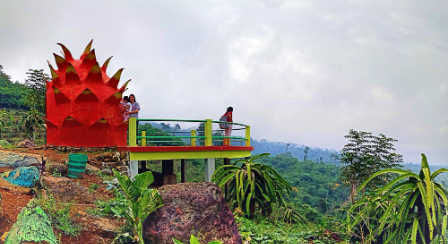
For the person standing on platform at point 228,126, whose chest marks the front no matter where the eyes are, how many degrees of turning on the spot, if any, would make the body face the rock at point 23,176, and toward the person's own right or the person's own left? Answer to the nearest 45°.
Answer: approximately 135° to the person's own right

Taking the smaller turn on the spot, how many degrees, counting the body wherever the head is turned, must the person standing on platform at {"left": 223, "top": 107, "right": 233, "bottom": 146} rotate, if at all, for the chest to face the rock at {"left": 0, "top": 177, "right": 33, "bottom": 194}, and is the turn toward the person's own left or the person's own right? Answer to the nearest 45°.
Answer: approximately 135° to the person's own right

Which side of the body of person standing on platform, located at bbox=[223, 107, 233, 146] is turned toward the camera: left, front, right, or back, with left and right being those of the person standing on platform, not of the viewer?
right

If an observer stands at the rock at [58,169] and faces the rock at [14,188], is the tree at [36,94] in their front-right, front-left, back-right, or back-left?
back-right

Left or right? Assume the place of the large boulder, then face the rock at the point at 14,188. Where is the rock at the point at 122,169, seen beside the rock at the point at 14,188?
right

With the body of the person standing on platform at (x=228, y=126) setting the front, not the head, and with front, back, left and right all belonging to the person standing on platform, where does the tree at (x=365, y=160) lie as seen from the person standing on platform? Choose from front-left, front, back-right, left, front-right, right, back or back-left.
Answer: front-left
